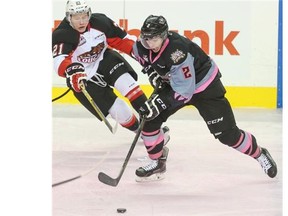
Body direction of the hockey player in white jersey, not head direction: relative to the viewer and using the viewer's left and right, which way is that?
facing the viewer

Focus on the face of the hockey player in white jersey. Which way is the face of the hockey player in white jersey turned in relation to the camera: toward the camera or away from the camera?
toward the camera
